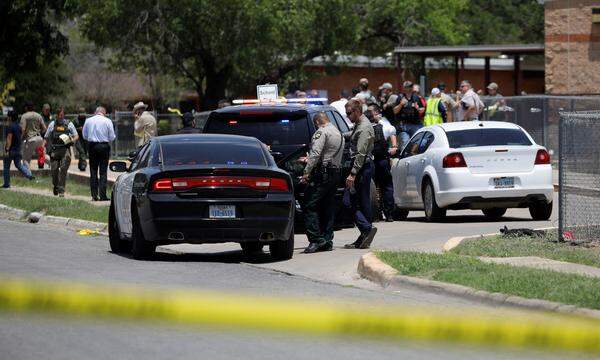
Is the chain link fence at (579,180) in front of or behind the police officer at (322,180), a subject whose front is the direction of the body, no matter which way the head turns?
behind

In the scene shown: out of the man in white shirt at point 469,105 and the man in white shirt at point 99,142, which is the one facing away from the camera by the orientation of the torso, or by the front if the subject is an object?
the man in white shirt at point 99,142

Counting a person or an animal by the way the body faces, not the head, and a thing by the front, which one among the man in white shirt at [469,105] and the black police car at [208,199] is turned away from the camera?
the black police car

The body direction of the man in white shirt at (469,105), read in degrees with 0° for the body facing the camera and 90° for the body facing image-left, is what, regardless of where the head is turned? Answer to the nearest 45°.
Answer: approximately 45°

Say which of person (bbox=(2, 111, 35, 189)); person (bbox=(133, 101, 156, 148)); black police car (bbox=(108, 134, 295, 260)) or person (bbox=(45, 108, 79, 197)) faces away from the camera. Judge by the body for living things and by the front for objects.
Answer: the black police car

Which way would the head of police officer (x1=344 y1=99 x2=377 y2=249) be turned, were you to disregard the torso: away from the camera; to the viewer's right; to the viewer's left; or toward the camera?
to the viewer's left

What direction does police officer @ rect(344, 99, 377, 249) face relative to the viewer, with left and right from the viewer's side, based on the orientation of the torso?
facing to the left of the viewer

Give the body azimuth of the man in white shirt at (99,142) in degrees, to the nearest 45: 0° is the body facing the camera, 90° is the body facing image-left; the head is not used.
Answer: approximately 180°

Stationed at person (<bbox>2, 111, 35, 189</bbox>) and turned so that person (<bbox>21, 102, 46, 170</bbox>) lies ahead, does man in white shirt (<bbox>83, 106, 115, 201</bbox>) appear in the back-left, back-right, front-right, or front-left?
back-right

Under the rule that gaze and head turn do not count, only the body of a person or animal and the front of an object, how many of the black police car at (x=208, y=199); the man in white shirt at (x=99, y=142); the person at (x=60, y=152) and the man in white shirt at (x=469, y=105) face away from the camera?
2

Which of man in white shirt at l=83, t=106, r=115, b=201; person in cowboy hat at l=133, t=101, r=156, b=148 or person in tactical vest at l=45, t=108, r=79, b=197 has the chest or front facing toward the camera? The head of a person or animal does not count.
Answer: person in tactical vest at l=45, t=108, r=79, b=197

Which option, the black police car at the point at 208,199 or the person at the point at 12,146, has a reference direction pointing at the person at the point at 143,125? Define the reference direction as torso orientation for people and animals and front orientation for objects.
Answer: the black police car
